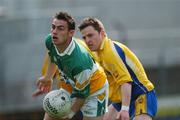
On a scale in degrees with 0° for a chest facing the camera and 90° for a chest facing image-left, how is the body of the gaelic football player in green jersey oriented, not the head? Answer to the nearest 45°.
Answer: approximately 45°
